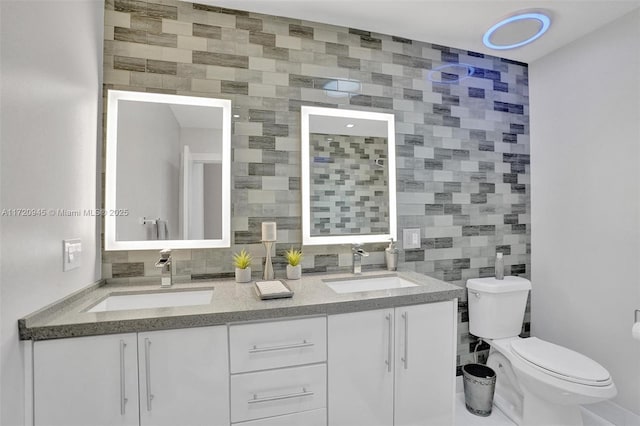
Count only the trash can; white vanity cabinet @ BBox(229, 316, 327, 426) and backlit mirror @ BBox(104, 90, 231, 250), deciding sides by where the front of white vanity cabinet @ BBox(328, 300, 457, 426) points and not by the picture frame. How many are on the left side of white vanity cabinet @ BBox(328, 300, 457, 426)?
1

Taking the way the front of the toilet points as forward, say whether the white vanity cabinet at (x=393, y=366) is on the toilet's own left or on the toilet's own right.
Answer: on the toilet's own right

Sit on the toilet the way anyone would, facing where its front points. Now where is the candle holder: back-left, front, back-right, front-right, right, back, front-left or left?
right

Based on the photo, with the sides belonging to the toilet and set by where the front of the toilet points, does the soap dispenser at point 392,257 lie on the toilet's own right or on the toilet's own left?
on the toilet's own right

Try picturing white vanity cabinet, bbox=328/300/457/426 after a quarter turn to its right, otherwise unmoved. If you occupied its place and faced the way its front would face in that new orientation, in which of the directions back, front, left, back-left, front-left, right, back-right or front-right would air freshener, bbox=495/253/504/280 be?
back

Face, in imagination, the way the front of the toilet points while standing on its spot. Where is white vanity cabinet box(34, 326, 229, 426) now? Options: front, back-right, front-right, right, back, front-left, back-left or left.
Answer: right

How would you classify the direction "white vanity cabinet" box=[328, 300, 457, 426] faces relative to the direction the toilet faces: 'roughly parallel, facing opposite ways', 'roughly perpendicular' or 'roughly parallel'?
roughly parallel

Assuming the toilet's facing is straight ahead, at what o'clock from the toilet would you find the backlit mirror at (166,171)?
The backlit mirror is roughly at 3 o'clock from the toilet.

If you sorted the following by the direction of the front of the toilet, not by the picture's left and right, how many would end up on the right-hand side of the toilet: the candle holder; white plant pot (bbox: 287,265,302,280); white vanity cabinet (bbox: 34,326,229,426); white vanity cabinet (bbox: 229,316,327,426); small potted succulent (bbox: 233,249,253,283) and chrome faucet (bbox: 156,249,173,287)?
6

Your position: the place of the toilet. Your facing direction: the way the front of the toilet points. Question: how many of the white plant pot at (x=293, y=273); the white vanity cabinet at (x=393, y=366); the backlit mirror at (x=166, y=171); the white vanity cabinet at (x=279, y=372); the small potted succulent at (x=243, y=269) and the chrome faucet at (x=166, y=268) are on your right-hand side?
6

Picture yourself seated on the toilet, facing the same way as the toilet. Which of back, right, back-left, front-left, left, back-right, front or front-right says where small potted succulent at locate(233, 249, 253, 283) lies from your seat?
right

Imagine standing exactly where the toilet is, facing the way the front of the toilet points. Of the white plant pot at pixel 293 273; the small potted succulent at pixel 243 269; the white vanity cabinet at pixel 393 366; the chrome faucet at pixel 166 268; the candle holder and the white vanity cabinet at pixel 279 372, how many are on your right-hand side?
6

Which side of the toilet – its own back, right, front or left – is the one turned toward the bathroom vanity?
right

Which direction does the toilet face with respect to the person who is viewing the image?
facing the viewer and to the right of the viewer

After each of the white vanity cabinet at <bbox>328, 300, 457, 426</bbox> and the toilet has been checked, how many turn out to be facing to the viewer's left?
0
